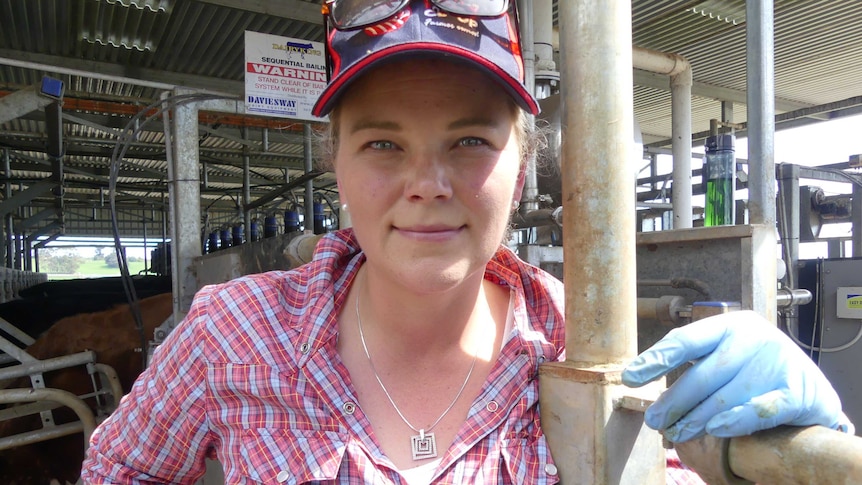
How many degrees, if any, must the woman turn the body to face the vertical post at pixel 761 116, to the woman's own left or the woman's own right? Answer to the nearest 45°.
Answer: approximately 135° to the woman's own left

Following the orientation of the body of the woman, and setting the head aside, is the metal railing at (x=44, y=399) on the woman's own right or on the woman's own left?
on the woman's own right

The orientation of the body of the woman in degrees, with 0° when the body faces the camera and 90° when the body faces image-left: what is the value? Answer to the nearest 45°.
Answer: approximately 0°

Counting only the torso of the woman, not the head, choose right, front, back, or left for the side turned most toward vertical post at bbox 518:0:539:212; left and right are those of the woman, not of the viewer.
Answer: back

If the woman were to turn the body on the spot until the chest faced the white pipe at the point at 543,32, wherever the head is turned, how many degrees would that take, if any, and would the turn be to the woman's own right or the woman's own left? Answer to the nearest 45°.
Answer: approximately 180°

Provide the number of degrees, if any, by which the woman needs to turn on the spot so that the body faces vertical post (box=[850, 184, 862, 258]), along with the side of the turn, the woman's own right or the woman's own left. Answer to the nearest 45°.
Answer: approximately 135° to the woman's own left
